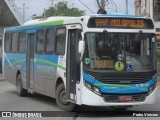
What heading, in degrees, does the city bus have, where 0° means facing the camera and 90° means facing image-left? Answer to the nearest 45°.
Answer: approximately 315°
